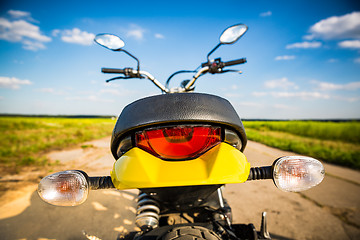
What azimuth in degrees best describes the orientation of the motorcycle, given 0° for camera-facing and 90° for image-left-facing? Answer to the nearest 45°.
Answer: approximately 180°
